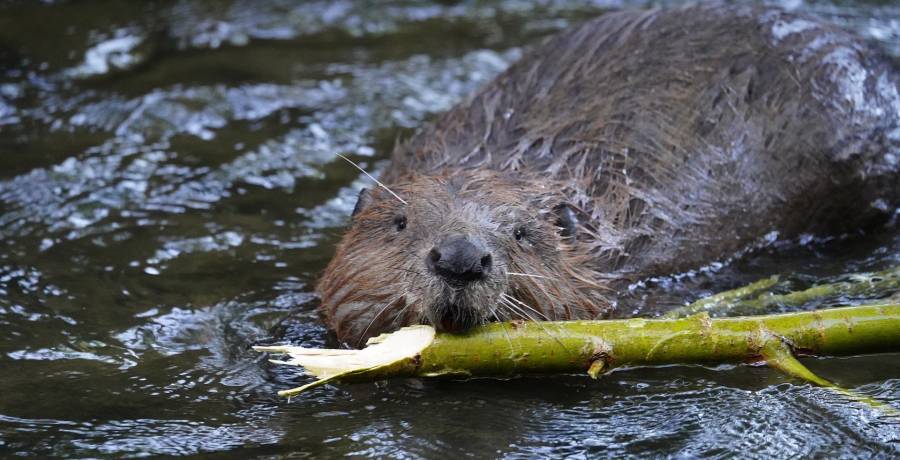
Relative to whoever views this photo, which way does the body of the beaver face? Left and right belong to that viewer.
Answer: facing the viewer and to the left of the viewer
